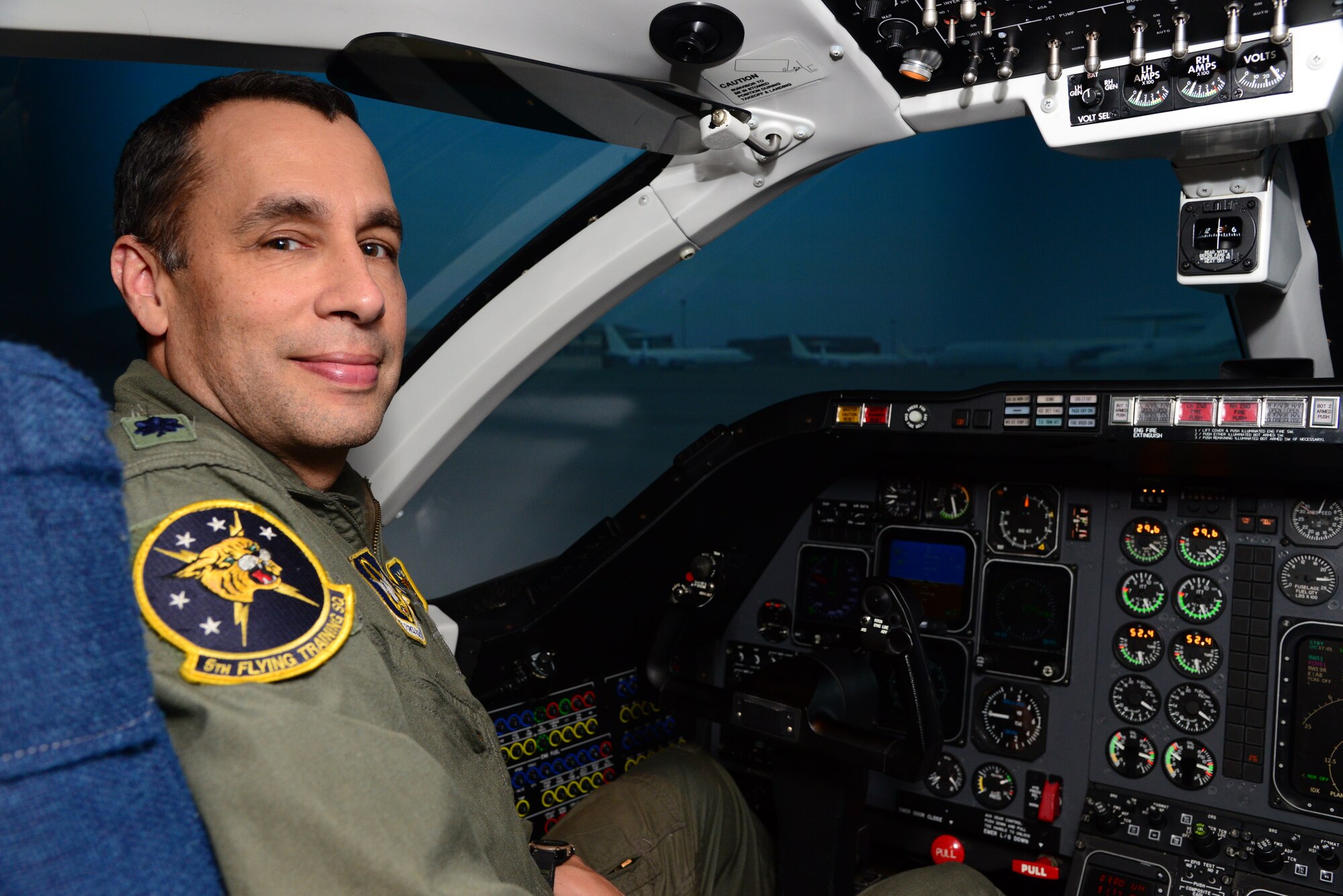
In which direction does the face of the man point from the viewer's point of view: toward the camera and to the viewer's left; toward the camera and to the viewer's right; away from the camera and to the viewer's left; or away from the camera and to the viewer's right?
toward the camera and to the viewer's right

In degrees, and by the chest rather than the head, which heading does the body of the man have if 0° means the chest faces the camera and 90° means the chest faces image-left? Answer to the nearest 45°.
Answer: approximately 270°
